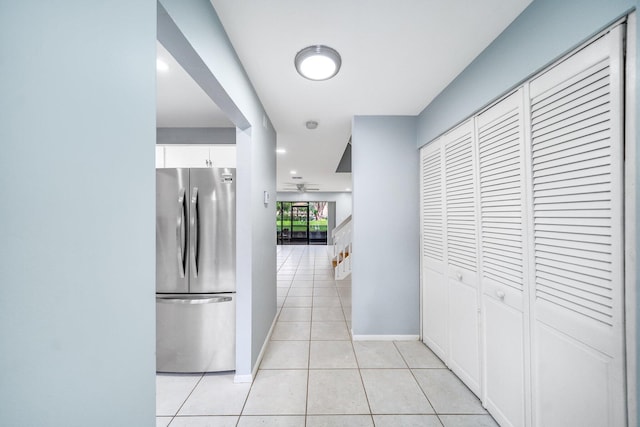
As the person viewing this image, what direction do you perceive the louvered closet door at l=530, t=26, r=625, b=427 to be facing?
facing the viewer and to the left of the viewer

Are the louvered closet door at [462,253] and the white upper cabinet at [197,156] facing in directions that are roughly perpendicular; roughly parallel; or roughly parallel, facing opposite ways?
roughly perpendicular

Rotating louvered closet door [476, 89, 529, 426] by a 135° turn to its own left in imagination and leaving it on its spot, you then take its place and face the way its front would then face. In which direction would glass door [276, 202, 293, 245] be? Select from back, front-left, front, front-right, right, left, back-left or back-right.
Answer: back-left

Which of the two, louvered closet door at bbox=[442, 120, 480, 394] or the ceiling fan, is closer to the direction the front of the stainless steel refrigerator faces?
the louvered closet door

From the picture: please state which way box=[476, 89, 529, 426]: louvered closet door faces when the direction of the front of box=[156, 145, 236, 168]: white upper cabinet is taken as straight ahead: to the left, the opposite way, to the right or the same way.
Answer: to the right

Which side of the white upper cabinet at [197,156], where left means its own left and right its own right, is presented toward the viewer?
front

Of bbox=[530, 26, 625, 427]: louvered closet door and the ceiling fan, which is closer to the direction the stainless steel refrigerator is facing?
the louvered closet door

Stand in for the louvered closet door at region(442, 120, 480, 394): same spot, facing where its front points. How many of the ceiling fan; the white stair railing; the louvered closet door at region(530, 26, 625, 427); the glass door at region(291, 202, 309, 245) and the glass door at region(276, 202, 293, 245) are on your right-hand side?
4

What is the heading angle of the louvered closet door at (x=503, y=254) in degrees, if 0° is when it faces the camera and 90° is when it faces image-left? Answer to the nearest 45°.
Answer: approximately 45°

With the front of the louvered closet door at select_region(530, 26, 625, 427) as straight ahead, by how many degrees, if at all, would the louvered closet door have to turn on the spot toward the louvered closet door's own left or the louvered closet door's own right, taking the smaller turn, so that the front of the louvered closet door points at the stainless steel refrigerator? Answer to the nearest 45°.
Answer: approximately 45° to the louvered closet door's own right

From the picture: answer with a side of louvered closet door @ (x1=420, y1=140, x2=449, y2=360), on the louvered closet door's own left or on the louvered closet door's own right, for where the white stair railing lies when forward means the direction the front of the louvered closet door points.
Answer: on the louvered closet door's own right

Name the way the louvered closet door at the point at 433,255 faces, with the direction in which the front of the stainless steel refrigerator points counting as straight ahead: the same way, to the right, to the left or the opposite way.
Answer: to the right

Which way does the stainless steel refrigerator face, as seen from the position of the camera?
facing the viewer
